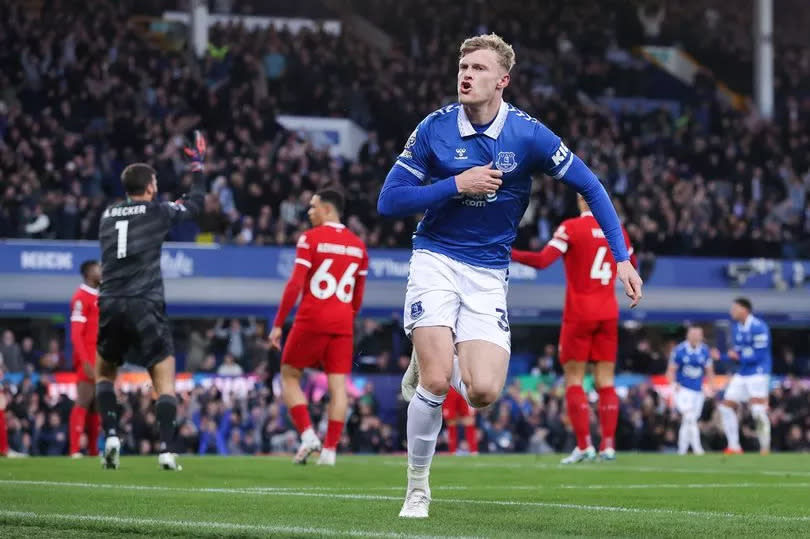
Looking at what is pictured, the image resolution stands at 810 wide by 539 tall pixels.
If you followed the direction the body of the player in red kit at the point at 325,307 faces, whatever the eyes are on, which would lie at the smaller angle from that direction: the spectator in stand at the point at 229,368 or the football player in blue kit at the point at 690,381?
the spectator in stand

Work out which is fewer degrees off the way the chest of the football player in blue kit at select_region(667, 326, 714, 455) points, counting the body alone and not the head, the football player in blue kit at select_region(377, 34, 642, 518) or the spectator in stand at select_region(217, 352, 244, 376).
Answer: the football player in blue kit

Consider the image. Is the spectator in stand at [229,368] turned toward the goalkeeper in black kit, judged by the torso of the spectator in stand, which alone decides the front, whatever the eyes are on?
yes

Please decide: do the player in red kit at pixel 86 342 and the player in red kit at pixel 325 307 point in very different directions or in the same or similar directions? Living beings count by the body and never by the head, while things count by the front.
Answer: very different directions

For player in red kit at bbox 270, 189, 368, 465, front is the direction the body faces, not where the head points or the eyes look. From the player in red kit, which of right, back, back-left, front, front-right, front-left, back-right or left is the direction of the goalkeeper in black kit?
left

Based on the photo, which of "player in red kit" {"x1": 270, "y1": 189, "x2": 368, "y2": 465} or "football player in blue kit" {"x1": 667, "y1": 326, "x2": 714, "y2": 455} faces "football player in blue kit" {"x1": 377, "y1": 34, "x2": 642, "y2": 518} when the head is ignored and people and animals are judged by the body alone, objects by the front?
"football player in blue kit" {"x1": 667, "y1": 326, "x2": 714, "y2": 455}

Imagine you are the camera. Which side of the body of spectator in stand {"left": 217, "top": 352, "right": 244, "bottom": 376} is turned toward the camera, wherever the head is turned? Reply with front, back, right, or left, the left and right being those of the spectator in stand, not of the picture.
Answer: front

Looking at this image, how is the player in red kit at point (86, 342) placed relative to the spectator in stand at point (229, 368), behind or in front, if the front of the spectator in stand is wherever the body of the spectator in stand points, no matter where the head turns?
in front

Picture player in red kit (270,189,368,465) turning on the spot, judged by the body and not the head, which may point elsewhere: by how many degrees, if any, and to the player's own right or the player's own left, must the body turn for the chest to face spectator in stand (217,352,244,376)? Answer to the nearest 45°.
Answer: approximately 45° to the player's own right

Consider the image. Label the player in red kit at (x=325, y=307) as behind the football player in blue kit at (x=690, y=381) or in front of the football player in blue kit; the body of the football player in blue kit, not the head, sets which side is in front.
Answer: in front
